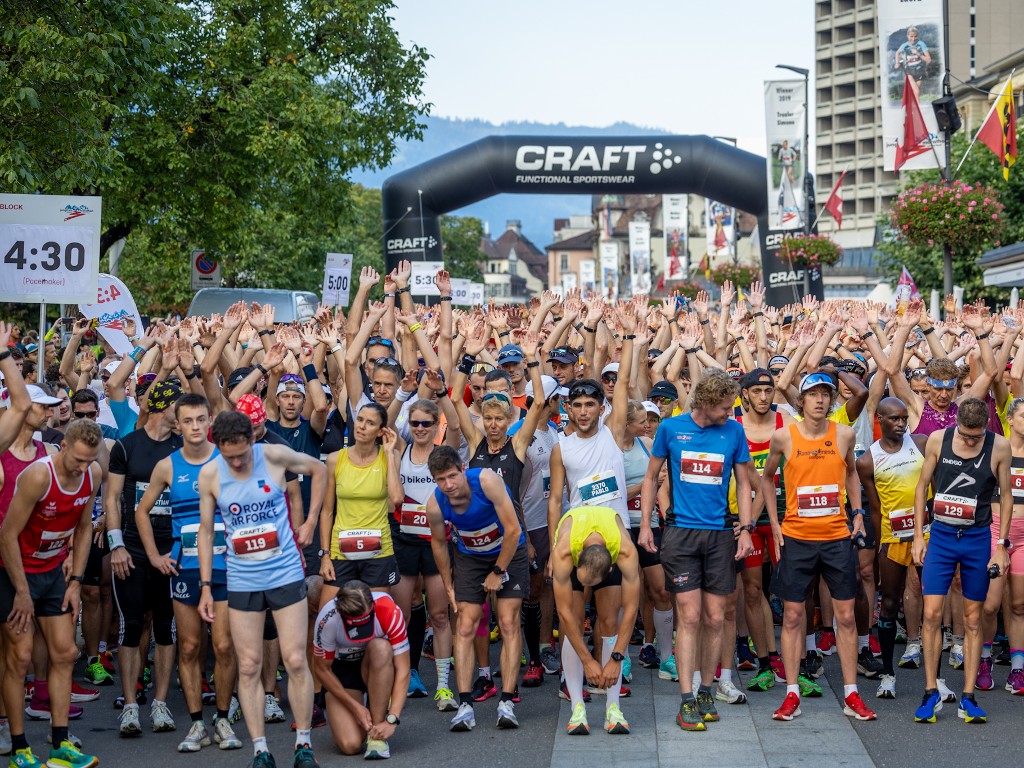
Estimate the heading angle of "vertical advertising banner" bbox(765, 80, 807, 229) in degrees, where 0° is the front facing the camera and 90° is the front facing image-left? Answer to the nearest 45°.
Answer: approximately 0°

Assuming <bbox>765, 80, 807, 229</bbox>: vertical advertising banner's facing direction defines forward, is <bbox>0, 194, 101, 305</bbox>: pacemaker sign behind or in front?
in front

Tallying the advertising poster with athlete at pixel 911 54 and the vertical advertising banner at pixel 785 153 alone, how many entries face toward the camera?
2

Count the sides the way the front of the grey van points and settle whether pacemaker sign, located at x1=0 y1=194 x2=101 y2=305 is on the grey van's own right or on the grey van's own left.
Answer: on the grey van's own right

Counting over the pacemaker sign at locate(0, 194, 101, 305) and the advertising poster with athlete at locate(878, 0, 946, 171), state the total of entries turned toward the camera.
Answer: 2

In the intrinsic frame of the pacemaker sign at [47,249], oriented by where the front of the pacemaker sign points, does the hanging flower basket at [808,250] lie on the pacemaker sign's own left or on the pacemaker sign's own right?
on the pacemaker sign's own left

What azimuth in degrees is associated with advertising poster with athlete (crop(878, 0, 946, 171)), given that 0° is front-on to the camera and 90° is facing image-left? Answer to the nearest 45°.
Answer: approximately 0°

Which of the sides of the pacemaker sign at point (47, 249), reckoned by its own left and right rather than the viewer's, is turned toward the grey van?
back
